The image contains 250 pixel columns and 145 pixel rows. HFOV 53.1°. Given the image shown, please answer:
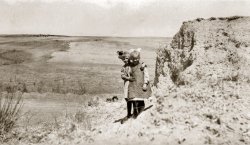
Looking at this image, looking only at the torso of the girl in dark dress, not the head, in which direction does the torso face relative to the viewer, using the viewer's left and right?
facing the viewer and to the left of the viewer
